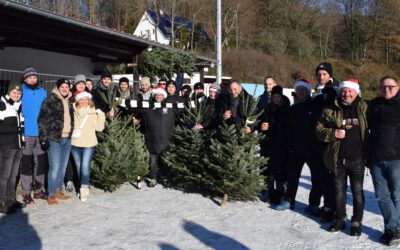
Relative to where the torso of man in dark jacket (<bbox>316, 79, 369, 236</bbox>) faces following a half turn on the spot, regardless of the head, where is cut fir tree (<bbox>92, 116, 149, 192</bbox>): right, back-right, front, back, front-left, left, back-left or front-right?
left

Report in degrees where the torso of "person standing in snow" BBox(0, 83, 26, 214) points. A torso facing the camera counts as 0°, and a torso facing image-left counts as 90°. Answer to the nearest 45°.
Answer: approximately 315°

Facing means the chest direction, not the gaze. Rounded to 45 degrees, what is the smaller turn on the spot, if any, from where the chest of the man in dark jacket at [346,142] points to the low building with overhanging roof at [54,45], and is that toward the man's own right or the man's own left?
approximately 135° to the man's own right

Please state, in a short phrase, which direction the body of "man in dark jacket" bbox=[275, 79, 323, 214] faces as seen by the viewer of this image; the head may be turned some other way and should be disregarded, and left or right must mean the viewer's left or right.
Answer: facing the viewer and to the left of the viewer

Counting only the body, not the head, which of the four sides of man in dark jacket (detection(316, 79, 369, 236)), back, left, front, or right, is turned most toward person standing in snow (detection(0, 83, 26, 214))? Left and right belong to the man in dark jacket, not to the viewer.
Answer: right

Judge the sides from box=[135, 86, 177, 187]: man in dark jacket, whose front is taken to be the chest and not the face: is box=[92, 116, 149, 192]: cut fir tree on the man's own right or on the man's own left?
on the man's own right

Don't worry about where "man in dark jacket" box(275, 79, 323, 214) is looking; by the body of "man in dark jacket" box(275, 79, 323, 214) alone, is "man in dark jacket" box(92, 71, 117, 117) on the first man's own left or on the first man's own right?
on the first man's own right

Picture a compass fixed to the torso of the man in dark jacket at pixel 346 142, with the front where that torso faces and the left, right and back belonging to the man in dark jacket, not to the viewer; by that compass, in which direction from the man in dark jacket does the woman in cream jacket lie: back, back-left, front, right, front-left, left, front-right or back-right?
right

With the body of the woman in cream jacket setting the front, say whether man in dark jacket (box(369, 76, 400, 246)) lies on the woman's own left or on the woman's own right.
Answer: on the woman's own left

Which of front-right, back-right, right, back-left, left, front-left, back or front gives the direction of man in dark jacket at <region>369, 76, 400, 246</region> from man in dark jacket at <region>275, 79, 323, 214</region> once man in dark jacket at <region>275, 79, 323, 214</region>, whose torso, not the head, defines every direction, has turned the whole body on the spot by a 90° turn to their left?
front
